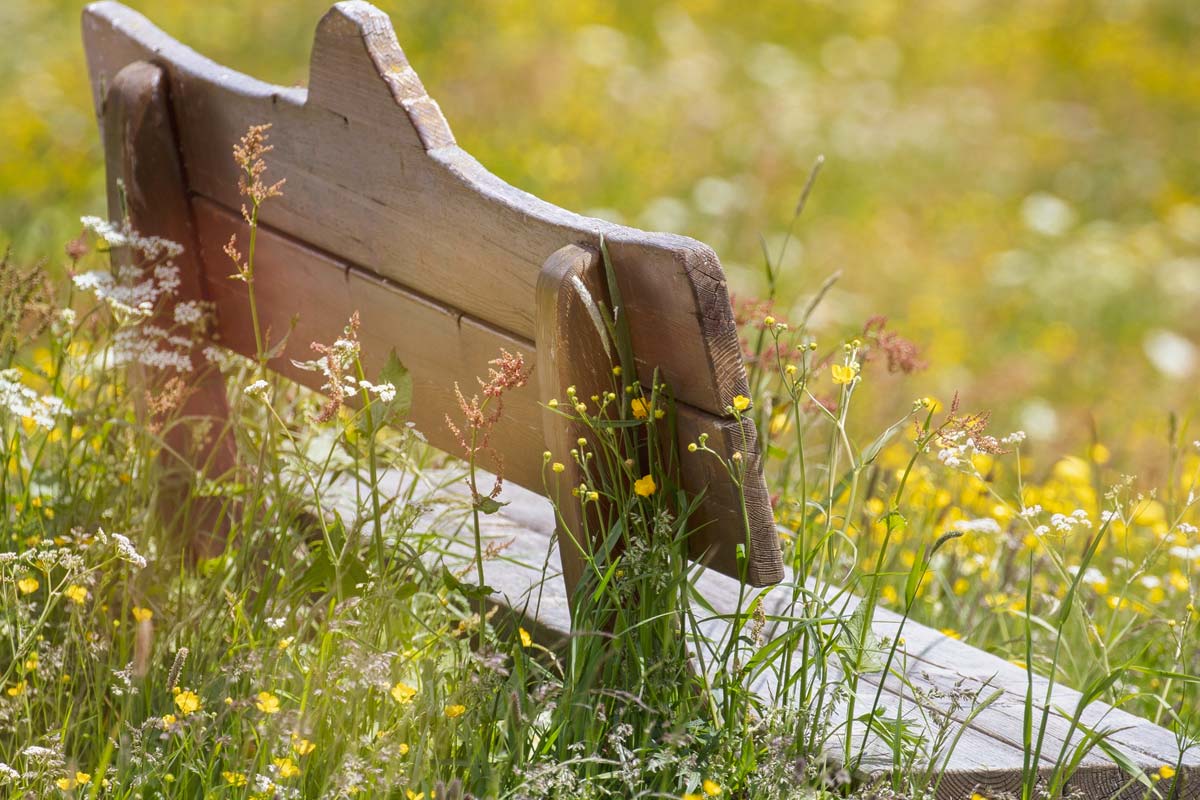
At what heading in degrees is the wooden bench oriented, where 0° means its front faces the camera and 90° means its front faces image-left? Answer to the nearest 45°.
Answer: approximately 225°
